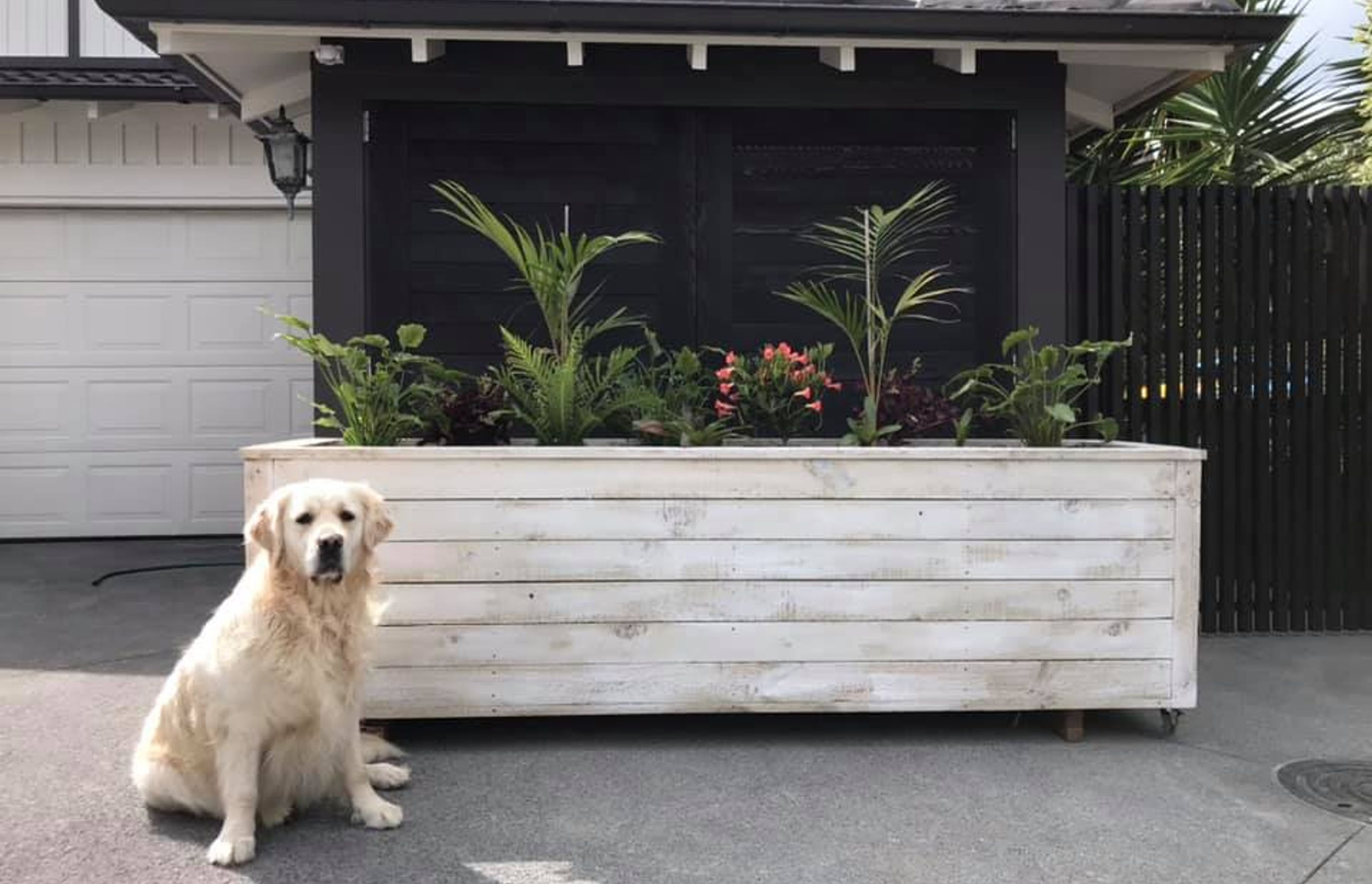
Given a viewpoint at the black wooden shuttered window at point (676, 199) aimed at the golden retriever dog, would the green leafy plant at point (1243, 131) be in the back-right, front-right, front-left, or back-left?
back-left

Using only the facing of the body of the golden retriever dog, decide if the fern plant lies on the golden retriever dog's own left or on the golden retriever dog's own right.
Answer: on the golden retriever dog's own left

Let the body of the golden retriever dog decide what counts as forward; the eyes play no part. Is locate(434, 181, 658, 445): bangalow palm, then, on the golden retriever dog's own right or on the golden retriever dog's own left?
on the golden retriever dog's own left

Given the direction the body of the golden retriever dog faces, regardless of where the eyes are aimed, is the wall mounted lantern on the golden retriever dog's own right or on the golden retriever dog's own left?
on the golden retriever dog's own left

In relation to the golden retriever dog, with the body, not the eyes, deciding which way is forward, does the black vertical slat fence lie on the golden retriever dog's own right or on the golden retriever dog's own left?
on the golden retriever dog's own left

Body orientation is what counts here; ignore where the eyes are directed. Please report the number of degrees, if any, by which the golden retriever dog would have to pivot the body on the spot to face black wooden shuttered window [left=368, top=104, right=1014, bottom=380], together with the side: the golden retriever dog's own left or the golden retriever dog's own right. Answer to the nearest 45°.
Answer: approximately 90° to the golden retriever dog's own left

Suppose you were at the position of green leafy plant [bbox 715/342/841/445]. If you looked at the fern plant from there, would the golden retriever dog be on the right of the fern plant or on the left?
left

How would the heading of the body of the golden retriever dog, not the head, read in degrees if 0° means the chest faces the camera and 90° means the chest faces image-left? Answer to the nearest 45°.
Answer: approximately 315°

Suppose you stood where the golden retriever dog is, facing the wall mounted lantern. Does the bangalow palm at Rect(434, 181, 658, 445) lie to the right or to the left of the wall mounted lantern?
right
